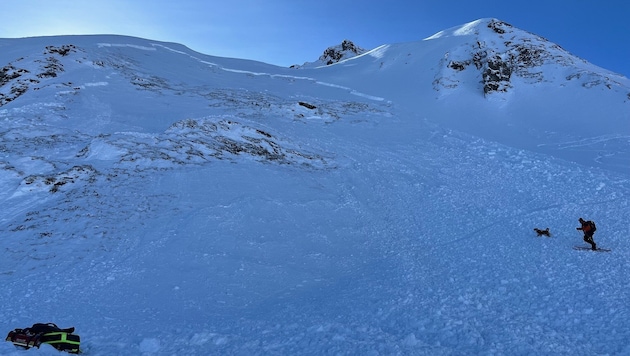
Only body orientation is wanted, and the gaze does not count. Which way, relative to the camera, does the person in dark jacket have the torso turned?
to the viewer's left
